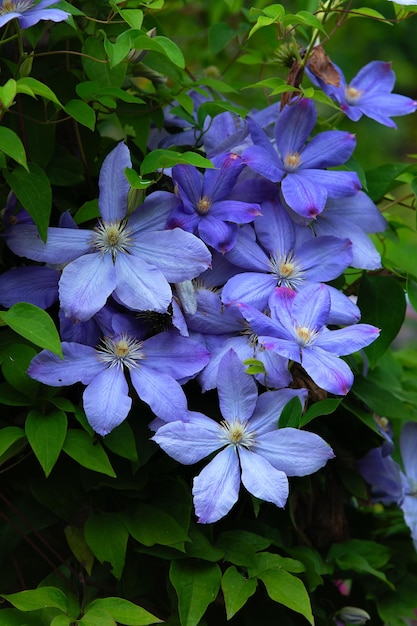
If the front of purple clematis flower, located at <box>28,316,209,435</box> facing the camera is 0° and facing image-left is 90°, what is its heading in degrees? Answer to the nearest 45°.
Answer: approximately 0°
